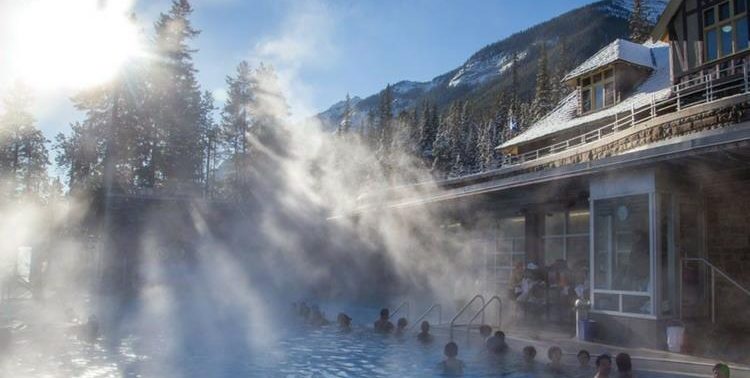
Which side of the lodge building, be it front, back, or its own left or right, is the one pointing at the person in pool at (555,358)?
front

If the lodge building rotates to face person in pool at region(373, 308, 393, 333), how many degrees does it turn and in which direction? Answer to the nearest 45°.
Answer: approximately 45° to its right

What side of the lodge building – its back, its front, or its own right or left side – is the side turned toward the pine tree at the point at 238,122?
right

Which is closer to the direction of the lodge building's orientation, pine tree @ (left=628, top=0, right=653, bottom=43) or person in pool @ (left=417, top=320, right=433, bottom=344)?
the person in pool

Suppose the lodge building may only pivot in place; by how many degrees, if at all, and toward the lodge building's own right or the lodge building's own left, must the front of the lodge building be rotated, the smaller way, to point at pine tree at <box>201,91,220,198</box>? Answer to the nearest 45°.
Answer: approximately 90° to the lodge building's own right

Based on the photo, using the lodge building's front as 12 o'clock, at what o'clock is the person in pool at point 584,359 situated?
The person in pool is roughly at 11 o'clock from the lodge building.

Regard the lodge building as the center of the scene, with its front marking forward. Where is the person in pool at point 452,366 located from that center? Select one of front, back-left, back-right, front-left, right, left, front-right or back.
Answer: front

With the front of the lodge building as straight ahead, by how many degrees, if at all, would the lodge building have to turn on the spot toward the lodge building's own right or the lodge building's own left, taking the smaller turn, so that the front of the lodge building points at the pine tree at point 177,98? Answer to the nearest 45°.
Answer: approximately 90° to the lodge building's own right

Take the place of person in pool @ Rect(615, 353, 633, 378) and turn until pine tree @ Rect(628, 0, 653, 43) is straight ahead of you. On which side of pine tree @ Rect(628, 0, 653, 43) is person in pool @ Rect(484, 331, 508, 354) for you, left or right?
left

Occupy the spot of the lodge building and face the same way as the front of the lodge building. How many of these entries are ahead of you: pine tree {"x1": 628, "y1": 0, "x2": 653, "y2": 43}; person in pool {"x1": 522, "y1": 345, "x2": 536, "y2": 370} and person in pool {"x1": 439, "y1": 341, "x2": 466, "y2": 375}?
2

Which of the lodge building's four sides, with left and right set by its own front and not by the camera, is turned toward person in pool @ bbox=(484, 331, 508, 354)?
front

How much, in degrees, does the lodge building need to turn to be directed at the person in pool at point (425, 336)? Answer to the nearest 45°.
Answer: approximately 45° to its right

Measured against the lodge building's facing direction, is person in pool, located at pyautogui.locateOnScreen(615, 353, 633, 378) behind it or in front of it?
in front

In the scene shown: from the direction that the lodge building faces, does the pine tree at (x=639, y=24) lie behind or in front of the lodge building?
behind

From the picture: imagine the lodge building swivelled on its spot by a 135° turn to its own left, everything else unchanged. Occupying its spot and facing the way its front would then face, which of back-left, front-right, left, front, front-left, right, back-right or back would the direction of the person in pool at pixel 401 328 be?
back

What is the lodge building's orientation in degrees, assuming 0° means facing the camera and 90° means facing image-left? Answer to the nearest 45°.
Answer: approximately 45°
